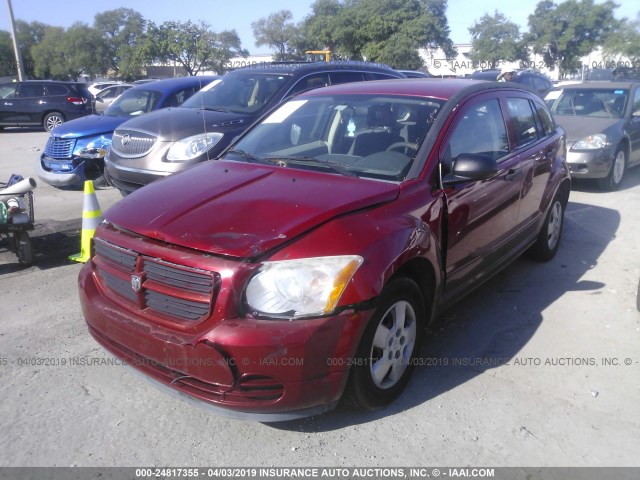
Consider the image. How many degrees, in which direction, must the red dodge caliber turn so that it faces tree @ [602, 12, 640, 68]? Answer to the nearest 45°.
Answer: approximately 180°

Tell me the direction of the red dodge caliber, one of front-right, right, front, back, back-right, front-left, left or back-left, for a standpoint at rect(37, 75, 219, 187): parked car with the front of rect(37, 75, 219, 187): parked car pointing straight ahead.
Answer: front-left

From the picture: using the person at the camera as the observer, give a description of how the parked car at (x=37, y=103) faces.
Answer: facing to the left of the viewer

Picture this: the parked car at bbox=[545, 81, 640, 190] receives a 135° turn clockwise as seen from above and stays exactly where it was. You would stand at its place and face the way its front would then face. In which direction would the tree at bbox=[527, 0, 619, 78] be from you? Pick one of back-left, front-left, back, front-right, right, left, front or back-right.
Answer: front

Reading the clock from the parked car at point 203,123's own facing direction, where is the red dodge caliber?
The red dodge caliber is roughly at 10 o'clock from the parked car.

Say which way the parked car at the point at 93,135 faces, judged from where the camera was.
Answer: facing the viewer and to the left of the viewer

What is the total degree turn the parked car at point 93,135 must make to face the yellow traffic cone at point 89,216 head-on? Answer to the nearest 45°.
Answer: approximately 45° to its left

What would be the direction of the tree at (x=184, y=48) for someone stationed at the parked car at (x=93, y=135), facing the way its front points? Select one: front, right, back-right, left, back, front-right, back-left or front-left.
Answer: back-right

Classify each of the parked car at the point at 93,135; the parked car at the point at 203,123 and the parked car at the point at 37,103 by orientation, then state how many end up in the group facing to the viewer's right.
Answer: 0

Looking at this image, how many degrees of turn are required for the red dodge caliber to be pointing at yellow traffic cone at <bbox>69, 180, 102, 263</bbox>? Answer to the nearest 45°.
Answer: approximately 90° to its right
